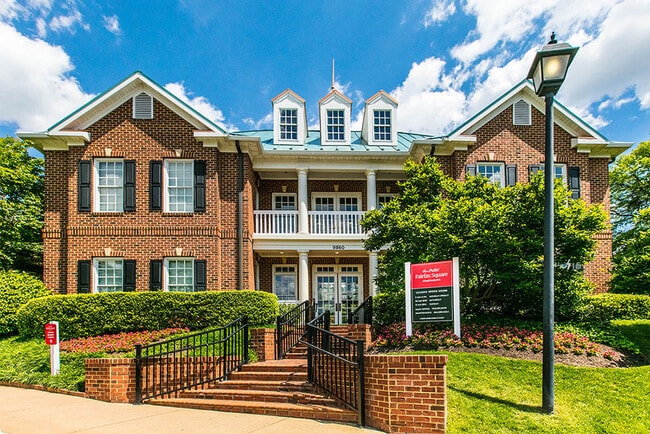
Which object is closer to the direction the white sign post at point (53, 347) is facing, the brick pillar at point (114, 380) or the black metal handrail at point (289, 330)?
the brick pillar

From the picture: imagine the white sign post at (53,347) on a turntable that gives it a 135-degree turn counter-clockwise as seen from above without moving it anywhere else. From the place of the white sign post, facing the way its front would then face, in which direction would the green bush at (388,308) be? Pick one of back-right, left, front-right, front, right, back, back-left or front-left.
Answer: front-right

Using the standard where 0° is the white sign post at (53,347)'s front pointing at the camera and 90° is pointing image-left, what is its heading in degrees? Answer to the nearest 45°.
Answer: approximately 0°

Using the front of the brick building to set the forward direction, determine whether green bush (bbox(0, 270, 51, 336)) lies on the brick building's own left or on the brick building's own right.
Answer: on the brick building's own right

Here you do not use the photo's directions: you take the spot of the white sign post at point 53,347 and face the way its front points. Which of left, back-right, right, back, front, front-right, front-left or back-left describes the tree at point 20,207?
back

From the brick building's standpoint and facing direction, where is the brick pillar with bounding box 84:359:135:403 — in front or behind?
in front

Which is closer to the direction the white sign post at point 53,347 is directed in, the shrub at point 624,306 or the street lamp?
the street lamp

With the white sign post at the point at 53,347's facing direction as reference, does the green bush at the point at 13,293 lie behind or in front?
behind

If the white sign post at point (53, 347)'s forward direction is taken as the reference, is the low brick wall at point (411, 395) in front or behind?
in front

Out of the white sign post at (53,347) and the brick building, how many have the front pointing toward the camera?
2
